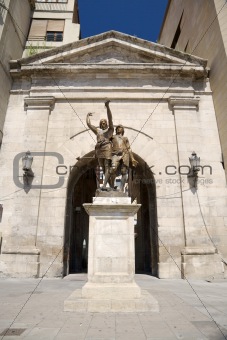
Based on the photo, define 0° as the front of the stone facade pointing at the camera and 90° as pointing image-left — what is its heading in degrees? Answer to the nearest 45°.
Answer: approximately 0°

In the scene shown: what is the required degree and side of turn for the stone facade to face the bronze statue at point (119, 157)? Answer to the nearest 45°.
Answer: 0° — it already faces it

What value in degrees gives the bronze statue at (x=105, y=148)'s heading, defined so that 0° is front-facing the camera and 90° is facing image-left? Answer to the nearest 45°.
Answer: approximately 0°

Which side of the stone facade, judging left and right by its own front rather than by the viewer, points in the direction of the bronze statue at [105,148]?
front

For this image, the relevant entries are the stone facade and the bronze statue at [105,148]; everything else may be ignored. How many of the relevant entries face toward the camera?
2

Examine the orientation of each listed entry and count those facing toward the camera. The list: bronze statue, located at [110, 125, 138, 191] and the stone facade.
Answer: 2

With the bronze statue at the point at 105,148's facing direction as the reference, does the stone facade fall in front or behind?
behind
